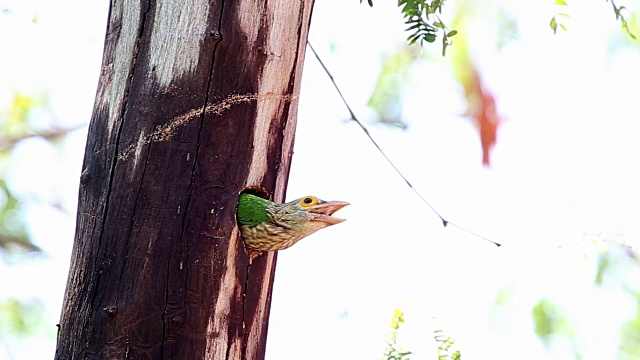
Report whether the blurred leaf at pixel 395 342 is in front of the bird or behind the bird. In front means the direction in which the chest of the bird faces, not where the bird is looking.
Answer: in front

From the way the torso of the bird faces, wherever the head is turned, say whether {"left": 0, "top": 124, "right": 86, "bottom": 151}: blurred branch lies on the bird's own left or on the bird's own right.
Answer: on the bird's own left

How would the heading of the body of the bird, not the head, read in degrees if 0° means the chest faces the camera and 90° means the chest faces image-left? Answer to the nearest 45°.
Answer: approximately 270°

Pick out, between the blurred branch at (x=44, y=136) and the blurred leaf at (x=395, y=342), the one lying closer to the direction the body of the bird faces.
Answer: the blurred leaf
